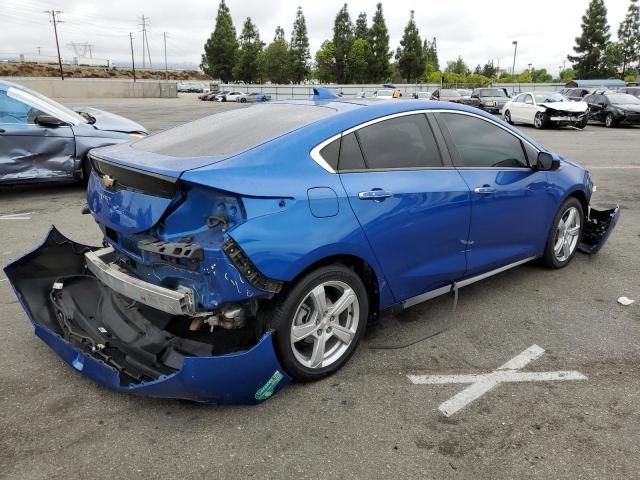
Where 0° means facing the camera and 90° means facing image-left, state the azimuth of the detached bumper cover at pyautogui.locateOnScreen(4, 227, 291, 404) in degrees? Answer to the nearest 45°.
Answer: approximately 45°

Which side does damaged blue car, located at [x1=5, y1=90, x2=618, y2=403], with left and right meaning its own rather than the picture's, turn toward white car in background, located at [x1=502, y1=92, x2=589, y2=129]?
front

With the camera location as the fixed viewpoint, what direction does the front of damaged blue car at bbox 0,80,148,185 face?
facing to the right of the viewer

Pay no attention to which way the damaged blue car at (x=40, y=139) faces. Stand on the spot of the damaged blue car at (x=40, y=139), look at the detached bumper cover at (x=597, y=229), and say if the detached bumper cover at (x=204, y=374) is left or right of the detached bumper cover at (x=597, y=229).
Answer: right

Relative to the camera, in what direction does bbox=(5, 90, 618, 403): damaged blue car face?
facing away from the viewer and to the right of the viewer

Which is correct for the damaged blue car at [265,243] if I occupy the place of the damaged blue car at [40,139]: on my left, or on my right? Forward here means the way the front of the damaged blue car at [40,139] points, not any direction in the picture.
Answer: on my right

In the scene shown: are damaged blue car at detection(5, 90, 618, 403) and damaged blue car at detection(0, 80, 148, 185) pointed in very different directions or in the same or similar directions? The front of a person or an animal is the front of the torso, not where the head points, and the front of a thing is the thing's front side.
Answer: same or similar directions

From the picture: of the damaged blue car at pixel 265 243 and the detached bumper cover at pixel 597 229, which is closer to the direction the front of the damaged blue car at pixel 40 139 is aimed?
the detached bumper cover

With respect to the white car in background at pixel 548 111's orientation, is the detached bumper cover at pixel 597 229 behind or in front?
in front

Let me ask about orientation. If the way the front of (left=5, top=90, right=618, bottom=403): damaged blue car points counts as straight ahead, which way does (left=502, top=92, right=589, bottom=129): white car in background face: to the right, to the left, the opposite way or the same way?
to the right

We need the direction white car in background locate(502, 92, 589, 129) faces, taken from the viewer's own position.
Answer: facing the viewer and to the right of the viewer

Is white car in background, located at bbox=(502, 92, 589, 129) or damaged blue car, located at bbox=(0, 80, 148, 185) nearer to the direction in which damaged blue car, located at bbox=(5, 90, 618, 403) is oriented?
the white car in background

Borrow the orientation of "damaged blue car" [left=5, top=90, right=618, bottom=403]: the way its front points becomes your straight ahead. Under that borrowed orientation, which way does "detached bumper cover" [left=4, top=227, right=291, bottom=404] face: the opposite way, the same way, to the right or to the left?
the opposite way
